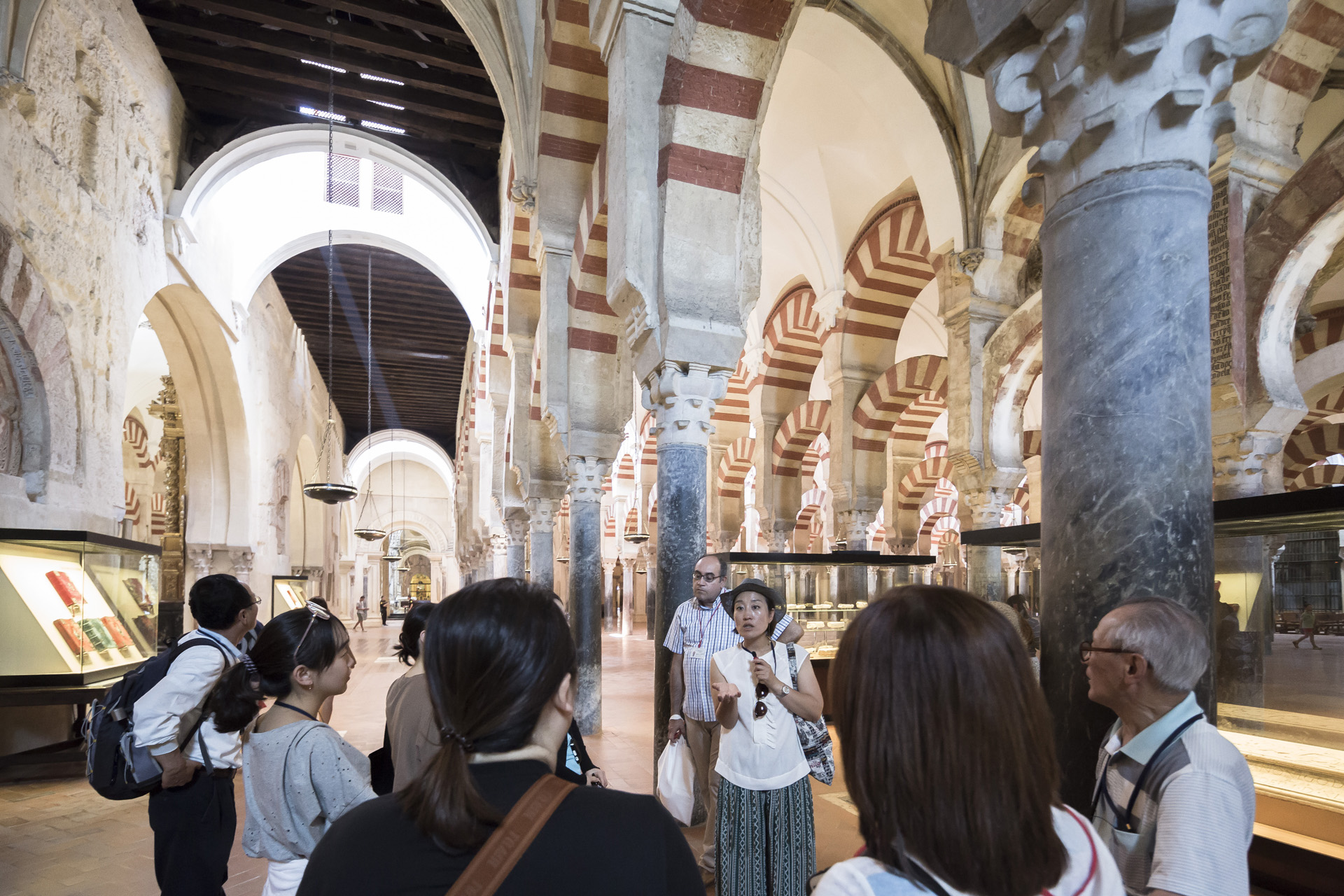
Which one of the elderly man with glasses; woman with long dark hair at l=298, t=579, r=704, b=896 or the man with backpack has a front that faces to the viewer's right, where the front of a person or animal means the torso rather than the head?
the man with backpack

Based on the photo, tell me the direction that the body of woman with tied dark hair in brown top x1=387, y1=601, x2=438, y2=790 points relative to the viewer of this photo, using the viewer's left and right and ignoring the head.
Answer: facing away from the viewer and to the right of the viewer

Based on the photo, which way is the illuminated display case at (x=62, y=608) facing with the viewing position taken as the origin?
facing the viewer and to the right of the viewer

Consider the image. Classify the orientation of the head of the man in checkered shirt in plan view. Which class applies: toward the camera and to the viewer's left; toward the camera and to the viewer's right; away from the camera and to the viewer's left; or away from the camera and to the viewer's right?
toward the camera and to the viewer's left

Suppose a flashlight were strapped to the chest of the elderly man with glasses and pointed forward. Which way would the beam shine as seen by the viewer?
to the viewer's left

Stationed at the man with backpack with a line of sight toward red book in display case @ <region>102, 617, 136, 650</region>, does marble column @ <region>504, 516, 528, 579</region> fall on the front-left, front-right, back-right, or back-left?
front-right

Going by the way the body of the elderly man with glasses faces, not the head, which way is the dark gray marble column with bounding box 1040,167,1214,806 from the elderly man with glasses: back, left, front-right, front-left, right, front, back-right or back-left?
right

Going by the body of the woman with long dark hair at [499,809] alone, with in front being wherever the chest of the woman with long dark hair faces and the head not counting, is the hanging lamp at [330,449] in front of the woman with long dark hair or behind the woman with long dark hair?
in front

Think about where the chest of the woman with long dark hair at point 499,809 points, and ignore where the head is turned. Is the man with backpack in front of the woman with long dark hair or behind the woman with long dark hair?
in front

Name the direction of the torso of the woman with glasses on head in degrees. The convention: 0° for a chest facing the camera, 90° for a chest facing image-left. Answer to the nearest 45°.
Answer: approximately 225°

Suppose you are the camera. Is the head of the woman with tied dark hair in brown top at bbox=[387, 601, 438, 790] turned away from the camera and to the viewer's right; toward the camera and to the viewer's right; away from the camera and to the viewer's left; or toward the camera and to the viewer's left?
away from the camera and to the viewer's right

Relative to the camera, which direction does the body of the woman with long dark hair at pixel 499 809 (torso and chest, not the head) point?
away from the camera

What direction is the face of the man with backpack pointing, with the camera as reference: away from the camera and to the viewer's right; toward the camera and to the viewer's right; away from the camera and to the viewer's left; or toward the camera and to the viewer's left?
away from the camera and to the viewer's right

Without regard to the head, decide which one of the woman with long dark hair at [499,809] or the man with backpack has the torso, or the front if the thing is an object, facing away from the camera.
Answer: the woman with long dark hair

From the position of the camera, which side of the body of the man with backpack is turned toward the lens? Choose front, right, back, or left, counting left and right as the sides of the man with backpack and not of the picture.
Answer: right
